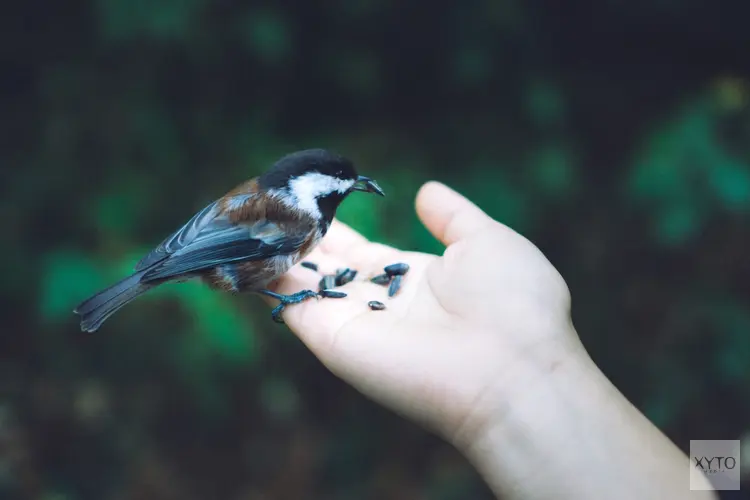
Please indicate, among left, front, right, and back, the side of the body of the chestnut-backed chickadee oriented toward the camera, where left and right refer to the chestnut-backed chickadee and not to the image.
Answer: right
